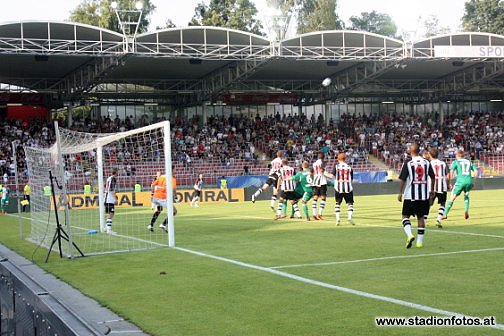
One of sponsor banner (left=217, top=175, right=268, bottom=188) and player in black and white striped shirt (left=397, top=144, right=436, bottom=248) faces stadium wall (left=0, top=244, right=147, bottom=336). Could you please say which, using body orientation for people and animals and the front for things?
the sponsor banner

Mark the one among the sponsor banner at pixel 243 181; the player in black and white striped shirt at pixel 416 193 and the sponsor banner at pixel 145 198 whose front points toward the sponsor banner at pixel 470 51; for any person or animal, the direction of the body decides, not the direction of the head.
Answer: the player in black and white striped shirt

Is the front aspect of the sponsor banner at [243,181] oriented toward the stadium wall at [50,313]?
yes

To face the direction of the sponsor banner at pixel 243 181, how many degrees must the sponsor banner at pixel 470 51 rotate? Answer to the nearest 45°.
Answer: approximately 45° to its right

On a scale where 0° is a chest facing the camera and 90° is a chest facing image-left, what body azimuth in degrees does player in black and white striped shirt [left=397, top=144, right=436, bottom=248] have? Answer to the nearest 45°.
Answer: approximately 180°

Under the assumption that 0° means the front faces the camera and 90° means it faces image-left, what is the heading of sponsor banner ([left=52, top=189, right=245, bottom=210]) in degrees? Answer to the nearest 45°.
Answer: approximately 0°

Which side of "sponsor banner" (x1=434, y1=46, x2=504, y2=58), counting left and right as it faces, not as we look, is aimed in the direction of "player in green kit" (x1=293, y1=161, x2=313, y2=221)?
front

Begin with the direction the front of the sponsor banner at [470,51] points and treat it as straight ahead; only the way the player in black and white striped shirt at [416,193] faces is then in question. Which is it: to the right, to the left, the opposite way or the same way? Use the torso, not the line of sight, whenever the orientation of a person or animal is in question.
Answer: the opposite way

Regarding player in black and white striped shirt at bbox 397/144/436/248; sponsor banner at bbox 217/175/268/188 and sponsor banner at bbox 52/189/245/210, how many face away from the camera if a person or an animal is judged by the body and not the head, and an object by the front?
1

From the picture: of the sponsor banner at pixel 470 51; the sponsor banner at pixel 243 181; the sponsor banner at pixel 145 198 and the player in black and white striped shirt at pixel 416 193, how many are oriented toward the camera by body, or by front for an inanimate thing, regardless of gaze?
3
